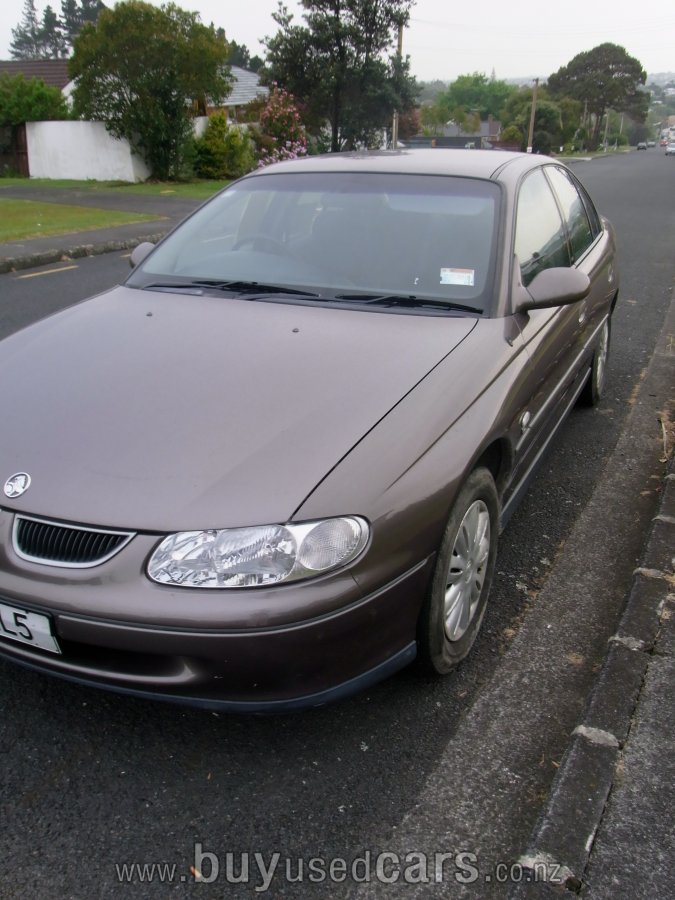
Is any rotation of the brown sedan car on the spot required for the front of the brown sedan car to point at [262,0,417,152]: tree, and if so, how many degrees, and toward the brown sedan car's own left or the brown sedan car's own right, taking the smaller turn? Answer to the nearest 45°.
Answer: approximately 135° to the brown sedan car's own right

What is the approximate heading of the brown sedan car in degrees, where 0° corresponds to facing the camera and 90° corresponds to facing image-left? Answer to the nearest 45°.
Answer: approximately 45°

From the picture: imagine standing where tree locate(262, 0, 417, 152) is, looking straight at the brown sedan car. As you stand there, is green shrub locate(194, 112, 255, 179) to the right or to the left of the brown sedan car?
right

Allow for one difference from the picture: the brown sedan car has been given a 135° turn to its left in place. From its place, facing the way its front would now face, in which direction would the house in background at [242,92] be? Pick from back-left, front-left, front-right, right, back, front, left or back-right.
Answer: left

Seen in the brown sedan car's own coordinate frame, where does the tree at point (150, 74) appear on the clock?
The tree is roughly at 4 o'clock from the brown sedan car.

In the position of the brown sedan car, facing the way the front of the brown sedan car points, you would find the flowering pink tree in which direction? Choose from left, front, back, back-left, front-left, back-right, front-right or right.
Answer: back-right

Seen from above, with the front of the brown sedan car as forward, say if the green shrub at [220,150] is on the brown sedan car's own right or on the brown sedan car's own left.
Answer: on the brown sedan car's own right
